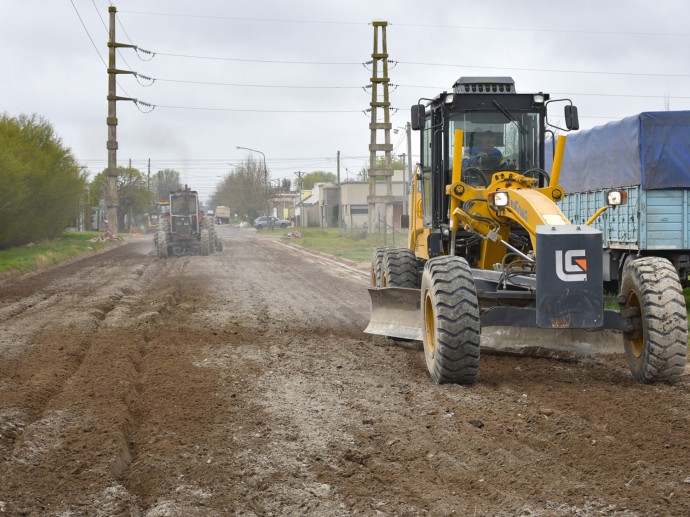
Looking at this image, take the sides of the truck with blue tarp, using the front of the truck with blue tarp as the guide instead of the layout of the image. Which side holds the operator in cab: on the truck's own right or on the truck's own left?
on the truck's own left

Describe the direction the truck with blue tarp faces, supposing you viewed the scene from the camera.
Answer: facing away from the viewer and to the left of the viewer

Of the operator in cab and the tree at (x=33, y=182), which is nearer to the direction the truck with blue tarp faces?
the tree

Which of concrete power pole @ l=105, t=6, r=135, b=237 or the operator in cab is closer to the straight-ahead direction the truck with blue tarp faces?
the concrete power pole

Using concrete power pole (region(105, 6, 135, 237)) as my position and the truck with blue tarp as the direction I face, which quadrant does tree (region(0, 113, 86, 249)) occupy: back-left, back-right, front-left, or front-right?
front-right

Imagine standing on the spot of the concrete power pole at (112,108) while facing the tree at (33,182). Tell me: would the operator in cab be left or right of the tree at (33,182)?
left

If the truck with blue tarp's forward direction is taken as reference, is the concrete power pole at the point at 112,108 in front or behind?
in front

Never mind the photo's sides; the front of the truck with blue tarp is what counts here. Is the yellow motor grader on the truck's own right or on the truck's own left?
on the truck's own left

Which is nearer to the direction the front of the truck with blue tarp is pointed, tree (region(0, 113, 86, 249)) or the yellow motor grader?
the tree

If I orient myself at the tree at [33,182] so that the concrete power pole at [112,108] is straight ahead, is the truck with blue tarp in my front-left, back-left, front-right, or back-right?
back-right
